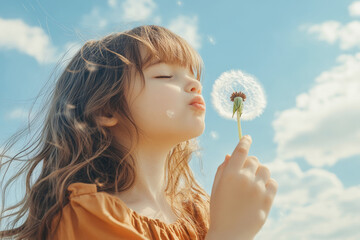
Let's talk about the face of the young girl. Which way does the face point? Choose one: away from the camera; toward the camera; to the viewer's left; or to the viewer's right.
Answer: to the viewer's right

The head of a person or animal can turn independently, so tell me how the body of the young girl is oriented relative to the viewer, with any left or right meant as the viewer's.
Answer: facing the viewer and to the right of the viewer
